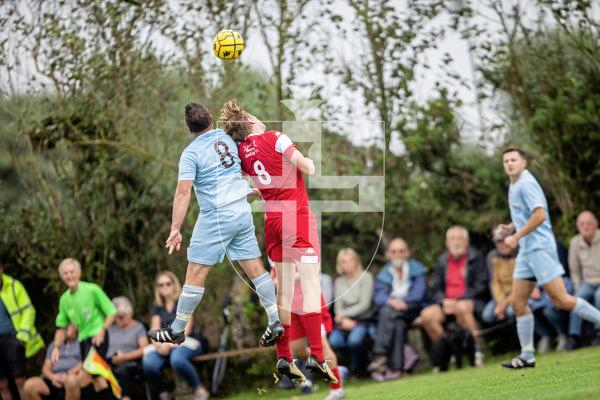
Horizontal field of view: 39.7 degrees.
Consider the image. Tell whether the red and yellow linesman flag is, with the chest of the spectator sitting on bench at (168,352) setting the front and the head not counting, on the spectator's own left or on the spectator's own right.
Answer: on the spectator's own right

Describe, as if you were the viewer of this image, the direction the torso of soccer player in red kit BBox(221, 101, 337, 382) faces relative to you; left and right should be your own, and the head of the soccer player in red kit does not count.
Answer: facing away from the viewer and to the right of the viewer

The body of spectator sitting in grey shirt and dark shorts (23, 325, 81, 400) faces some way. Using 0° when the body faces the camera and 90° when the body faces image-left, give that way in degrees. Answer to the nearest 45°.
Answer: approximately 45°

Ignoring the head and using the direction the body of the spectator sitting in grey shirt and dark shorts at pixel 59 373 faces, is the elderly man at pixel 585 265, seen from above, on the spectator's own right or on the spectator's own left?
on the spectator's own left
